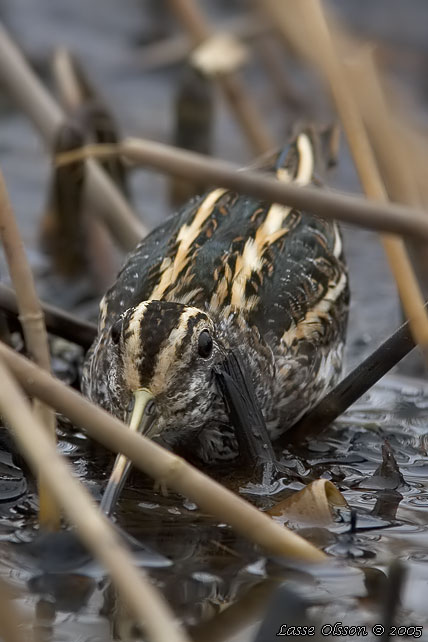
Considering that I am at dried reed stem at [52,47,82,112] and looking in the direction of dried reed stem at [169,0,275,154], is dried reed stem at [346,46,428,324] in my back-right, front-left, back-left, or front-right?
front-right

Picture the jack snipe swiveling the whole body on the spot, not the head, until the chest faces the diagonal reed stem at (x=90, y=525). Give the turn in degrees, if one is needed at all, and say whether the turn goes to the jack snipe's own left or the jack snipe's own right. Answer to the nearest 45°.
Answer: approximately 45° to the jack snipe's own left

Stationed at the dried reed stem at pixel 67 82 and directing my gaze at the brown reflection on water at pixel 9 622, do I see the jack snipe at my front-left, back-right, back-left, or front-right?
front-left

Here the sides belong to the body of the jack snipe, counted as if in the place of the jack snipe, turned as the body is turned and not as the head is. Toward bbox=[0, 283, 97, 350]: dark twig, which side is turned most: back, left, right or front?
right

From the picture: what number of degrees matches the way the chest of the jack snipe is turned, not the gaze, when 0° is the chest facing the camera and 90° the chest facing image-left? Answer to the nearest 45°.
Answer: approximately 45°
